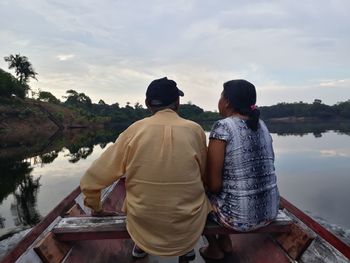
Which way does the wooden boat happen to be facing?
away from the camera

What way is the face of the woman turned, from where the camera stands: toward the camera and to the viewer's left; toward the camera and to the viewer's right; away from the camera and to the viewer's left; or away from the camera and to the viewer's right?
away from the camera and to the viewer's left
